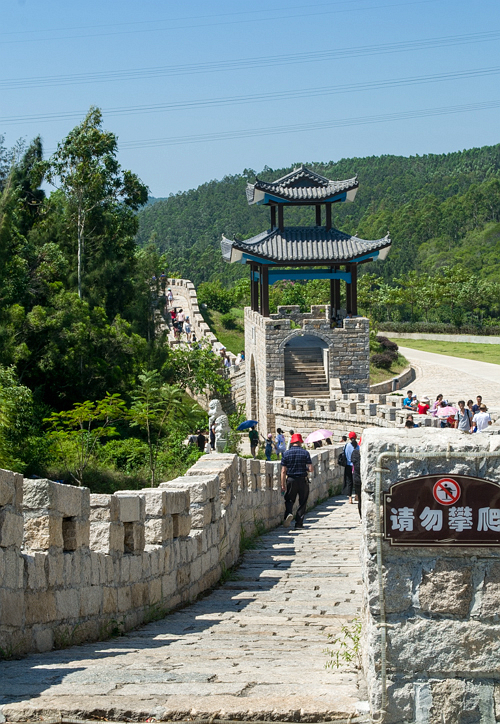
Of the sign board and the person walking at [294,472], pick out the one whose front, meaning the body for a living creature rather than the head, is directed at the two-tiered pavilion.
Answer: the person walking

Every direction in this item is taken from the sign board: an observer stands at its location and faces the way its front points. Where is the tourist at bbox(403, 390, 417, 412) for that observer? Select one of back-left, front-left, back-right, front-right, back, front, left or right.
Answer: back

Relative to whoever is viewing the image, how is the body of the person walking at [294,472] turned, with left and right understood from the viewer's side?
facing away from the viewer

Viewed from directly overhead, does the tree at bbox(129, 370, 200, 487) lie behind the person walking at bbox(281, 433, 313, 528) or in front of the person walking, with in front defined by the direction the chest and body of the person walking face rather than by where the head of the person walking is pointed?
in front

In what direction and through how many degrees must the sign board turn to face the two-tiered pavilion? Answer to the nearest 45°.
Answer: approximately 180°

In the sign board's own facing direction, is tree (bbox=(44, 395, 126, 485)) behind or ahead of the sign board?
behind

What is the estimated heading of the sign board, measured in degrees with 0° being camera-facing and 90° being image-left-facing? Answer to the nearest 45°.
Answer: approximately 0°

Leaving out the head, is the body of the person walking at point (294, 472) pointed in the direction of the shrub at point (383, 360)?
yes

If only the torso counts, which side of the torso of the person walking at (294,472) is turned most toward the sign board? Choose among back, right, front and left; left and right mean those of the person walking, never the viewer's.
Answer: back

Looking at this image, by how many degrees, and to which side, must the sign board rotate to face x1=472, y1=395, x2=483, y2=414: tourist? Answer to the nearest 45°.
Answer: approximately 180°

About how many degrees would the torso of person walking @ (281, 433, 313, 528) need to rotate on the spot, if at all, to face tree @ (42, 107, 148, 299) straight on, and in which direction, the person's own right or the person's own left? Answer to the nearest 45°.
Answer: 0° — they already face it

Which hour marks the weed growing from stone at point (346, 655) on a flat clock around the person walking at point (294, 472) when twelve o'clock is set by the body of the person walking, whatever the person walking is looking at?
The weed growing from stone is roughly at 6 o'clock from the person walking.

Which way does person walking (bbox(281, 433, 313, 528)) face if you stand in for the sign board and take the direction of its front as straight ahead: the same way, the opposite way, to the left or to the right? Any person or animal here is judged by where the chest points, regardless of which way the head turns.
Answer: the opposite way

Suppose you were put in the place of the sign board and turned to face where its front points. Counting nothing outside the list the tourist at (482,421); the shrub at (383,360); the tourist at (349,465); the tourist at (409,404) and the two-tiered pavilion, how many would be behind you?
5

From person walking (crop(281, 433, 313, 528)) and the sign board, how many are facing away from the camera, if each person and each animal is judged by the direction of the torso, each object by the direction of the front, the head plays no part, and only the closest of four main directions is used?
1
